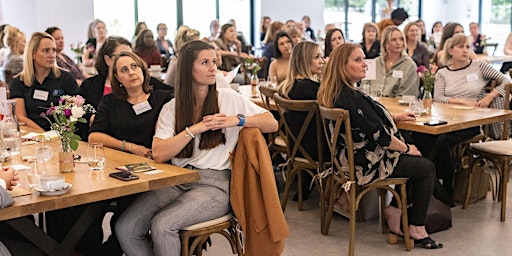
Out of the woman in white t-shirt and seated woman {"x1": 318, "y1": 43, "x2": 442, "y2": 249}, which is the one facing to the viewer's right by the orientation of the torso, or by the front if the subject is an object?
the seated woman

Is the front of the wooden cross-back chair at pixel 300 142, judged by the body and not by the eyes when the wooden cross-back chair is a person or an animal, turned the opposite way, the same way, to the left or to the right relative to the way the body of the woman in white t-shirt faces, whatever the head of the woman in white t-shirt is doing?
the opposite way

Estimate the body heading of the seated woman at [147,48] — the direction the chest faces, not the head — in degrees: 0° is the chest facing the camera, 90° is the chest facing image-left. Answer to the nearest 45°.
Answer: approximately 315°

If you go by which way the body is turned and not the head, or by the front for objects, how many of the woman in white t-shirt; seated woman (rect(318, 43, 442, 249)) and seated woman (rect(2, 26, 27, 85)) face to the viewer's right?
2

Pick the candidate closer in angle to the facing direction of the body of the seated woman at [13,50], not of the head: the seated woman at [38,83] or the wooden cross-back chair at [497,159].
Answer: the wooden cross-back chair

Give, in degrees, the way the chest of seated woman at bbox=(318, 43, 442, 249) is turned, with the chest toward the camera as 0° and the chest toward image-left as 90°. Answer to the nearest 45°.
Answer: approximately 270°

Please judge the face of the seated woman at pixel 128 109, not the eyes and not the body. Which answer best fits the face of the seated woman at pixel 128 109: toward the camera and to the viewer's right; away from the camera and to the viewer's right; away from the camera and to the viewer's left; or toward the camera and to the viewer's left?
toward the camera and to the viewer's right

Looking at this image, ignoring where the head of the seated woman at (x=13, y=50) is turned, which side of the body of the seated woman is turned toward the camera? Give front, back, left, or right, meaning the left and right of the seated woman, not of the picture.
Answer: right

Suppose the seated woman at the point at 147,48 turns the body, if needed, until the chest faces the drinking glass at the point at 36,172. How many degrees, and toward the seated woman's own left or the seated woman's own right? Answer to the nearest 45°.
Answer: approximately 45° to the seated woman's own right

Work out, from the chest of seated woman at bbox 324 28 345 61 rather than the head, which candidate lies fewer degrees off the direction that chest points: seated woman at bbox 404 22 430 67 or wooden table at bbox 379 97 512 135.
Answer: the wooden table

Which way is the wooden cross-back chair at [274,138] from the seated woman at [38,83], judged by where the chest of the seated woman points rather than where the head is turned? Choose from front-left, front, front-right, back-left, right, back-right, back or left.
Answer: front-left
